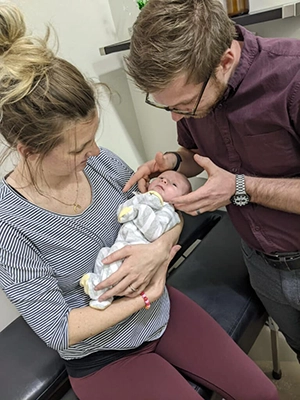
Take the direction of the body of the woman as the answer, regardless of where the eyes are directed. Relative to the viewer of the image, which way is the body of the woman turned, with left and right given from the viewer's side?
facing the viewer and to the right of the viewer

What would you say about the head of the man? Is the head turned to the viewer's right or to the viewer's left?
to the viewer's left

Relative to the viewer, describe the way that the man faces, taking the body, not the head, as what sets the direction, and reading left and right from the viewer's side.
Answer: facing the viewer and to the left of the viewer

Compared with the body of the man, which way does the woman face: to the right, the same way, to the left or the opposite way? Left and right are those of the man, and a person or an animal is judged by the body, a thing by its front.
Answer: to the left
